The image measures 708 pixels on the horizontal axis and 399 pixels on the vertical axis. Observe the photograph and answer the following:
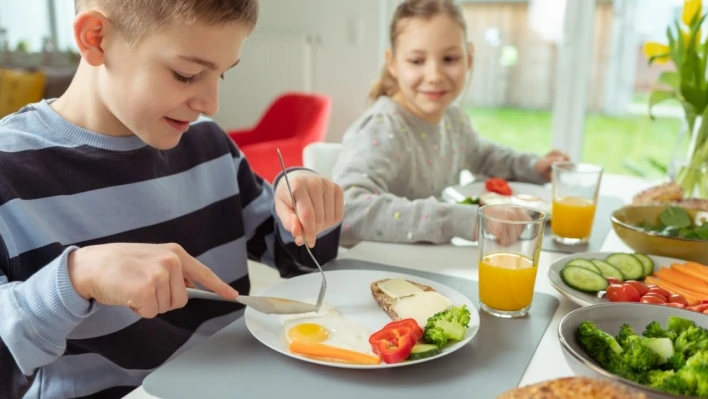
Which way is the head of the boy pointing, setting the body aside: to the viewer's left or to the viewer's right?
to the viewer's right

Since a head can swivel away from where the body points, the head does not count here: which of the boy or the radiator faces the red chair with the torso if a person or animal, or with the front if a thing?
the radiator

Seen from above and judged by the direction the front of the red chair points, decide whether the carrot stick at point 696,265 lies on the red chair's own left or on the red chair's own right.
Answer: on the red chair's own left

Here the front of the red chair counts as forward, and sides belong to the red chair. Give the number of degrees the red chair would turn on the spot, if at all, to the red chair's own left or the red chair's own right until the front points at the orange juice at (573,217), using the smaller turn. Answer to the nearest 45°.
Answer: approximately 45° to the red chair's own left

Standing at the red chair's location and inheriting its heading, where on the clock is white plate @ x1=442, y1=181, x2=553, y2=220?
The white plate is roughly at 10 o'clock from the red chair.

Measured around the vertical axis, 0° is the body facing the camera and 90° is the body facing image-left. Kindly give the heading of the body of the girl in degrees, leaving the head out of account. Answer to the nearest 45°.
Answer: approximately 315°
